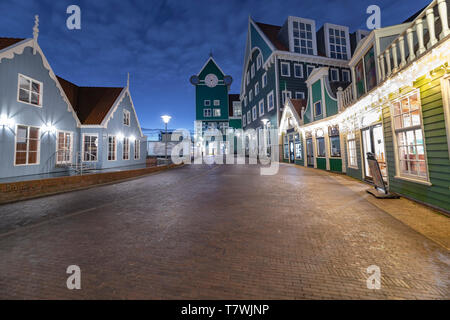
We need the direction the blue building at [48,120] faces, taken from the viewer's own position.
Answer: facing the viewer and to the right of the viewer
